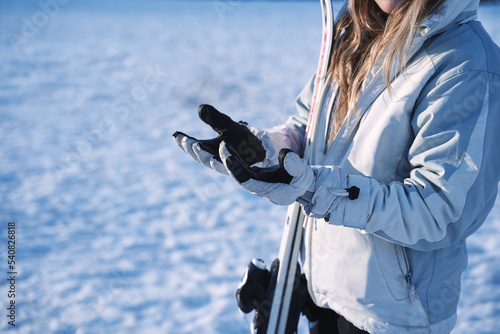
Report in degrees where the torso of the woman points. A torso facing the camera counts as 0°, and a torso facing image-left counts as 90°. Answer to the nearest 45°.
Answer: approximately 45°
